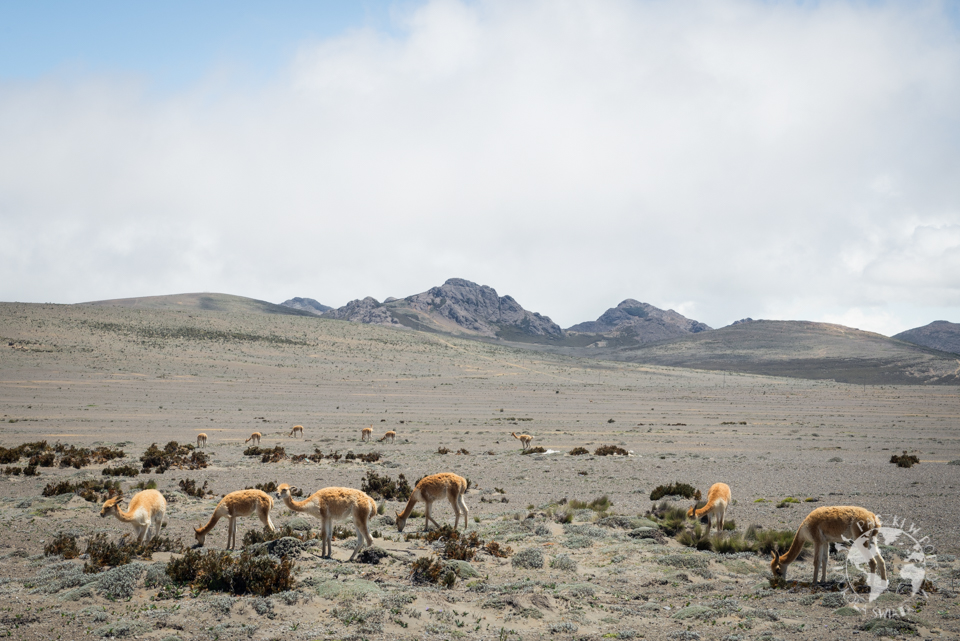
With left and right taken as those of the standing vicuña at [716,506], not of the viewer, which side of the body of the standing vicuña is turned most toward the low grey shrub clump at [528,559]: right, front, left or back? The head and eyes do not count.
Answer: front

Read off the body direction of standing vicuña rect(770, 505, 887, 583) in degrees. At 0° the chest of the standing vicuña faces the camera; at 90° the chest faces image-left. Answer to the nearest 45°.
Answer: approximately 90°

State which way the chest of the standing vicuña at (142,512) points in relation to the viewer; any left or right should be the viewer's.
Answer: facing the viewer and to the left of the viewer

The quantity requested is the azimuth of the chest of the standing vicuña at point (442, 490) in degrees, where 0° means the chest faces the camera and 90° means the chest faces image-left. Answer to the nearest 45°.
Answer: approximately 90°

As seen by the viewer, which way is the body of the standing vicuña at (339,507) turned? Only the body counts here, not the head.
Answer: to the viewer's left

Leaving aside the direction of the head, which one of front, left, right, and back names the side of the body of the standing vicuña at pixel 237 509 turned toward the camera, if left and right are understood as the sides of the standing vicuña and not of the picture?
left

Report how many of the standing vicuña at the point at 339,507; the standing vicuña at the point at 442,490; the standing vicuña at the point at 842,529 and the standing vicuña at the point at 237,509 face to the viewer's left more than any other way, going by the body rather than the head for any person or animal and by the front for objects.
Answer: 4

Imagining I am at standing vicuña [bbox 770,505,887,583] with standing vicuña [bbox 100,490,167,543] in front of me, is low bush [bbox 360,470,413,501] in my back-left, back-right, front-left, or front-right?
front-right

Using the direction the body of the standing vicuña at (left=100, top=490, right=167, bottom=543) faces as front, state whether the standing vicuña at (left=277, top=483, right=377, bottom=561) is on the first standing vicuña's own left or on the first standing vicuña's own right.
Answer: on the first standing vicuña's own left

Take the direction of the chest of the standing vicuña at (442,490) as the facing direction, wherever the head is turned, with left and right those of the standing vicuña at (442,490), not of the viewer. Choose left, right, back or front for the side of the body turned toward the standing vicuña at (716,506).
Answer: back

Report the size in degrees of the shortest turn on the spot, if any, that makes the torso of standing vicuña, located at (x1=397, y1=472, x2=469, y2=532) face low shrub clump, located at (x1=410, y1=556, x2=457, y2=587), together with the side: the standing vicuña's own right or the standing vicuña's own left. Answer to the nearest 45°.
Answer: approximately 90° to the standing vicuña's own left

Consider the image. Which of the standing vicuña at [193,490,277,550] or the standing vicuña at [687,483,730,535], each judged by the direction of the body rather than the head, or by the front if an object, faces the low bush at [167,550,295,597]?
the standing vicuña at [687,483,730,535]

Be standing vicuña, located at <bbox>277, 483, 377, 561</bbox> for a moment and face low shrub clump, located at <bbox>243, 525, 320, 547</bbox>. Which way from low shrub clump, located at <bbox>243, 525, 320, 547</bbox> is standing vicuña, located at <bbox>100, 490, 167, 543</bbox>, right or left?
left
